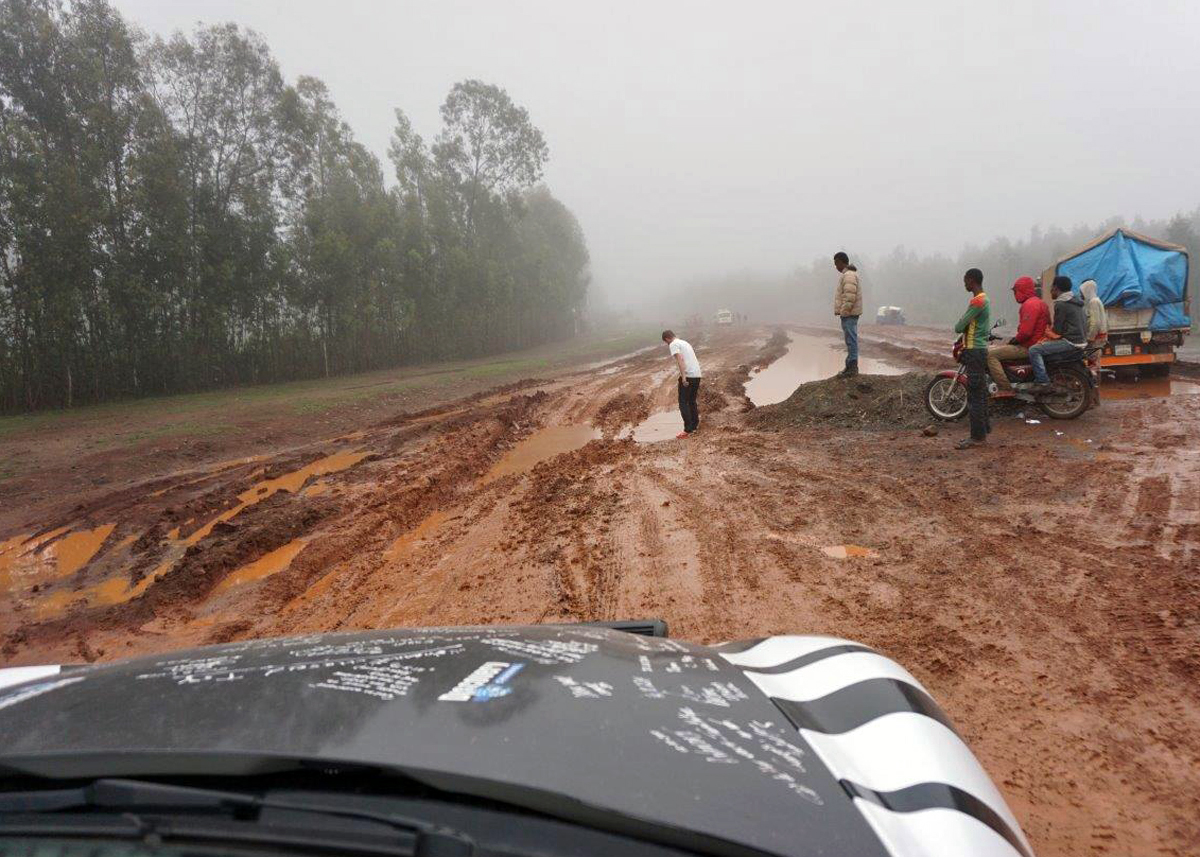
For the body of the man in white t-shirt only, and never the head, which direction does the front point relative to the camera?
to the viewer's left

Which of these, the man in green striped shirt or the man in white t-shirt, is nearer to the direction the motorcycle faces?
the man in white t-shirt

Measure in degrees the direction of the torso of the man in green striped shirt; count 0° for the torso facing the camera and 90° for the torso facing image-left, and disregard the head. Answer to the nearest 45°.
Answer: approximately 90°

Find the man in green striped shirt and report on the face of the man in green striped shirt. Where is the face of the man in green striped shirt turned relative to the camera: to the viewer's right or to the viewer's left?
to the viewer's left

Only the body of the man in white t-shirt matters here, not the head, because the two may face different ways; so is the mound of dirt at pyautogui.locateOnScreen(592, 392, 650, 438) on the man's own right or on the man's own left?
on the man's own right

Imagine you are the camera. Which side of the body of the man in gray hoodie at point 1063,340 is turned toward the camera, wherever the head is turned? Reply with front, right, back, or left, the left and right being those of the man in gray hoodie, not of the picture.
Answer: left

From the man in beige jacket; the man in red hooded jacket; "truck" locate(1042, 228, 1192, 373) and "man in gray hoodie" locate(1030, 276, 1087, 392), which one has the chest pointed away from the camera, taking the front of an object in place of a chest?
the truck

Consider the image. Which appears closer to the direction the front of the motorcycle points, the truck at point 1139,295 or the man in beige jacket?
the man in beige jacket

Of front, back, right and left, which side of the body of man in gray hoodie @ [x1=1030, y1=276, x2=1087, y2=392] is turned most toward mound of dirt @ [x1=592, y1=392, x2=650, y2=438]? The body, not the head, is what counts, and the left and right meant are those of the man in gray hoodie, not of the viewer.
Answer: front

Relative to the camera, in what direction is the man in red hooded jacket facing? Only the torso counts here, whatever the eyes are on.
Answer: to the viewer's left
